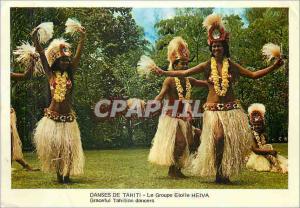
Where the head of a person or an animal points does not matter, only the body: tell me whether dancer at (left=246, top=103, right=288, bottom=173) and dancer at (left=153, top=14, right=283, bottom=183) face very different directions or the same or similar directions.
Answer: same or similar directions

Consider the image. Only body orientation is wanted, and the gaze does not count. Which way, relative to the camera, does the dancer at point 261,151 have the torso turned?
toward the camera

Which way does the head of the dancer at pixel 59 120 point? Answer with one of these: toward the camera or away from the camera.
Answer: toward the camera

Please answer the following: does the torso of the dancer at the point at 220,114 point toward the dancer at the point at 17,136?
no

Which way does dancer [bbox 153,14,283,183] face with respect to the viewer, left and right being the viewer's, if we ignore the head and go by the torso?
facing the viewer

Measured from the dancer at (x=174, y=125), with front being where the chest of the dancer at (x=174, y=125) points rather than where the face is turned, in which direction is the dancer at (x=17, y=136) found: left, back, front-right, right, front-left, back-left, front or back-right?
back-right

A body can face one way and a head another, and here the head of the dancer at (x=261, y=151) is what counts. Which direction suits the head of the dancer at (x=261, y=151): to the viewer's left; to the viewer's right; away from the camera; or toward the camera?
toward the camera

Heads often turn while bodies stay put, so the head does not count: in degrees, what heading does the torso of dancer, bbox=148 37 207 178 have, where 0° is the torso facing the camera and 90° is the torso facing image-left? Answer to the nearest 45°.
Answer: approximately 315°

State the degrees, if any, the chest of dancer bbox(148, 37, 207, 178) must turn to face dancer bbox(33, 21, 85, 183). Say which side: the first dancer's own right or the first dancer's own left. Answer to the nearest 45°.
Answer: approximately 135° to the first dancer's own right

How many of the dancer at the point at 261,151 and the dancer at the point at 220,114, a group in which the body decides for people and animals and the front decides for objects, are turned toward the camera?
2

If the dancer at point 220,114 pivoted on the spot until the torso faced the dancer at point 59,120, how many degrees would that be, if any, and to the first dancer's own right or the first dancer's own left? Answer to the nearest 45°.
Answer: approximately 90° to the first dancer's own right
